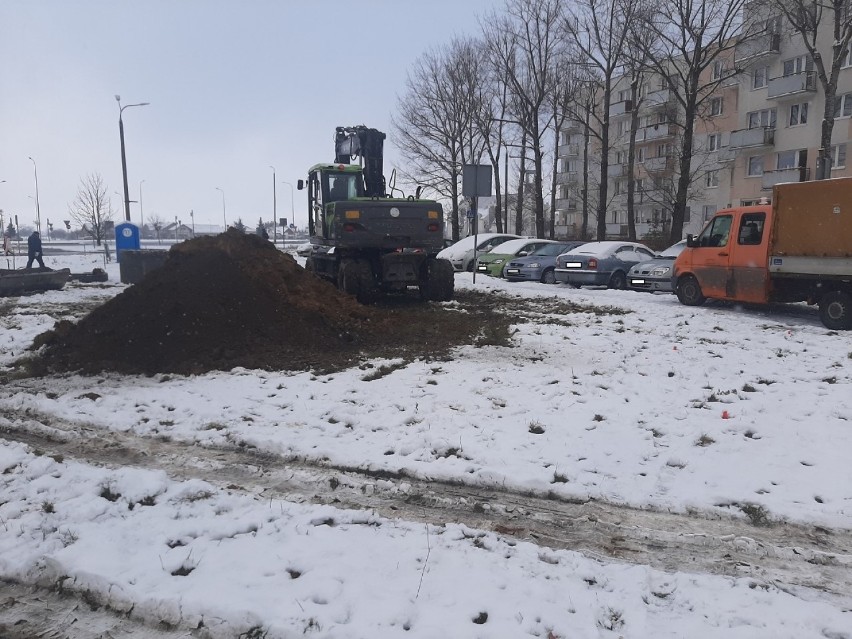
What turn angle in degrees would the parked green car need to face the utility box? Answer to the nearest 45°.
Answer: approximately 45° to its right

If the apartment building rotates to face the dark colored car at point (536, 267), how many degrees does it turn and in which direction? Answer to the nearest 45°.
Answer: approximately 45° to its left

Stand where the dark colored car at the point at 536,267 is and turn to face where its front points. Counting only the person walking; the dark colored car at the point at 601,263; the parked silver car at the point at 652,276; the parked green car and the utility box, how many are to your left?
2

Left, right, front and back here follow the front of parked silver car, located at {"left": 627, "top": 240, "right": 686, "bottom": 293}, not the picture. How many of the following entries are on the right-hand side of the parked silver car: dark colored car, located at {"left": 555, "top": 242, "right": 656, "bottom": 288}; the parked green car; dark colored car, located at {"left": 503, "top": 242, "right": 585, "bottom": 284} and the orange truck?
3

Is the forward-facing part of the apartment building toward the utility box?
yes

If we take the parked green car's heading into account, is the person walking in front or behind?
in front

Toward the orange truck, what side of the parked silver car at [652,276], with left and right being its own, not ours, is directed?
left

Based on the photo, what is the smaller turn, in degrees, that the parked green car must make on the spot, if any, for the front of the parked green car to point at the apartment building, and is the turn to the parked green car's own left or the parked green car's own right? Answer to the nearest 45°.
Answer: approximately 180°

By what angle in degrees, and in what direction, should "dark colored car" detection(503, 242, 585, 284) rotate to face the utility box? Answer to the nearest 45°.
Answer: approximately 45° to its right

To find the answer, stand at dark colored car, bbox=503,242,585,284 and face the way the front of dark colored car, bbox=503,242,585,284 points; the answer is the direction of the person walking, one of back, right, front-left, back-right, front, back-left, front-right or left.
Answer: front-right

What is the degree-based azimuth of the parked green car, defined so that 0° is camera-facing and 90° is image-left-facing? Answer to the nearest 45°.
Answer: approximately 45°

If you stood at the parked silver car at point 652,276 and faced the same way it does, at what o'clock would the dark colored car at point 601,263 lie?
The dark colored car is roughly at 3 o'clock from the parked silver car.

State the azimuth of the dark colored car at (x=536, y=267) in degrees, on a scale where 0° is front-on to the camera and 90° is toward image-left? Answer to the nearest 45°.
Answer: approximately 45°
